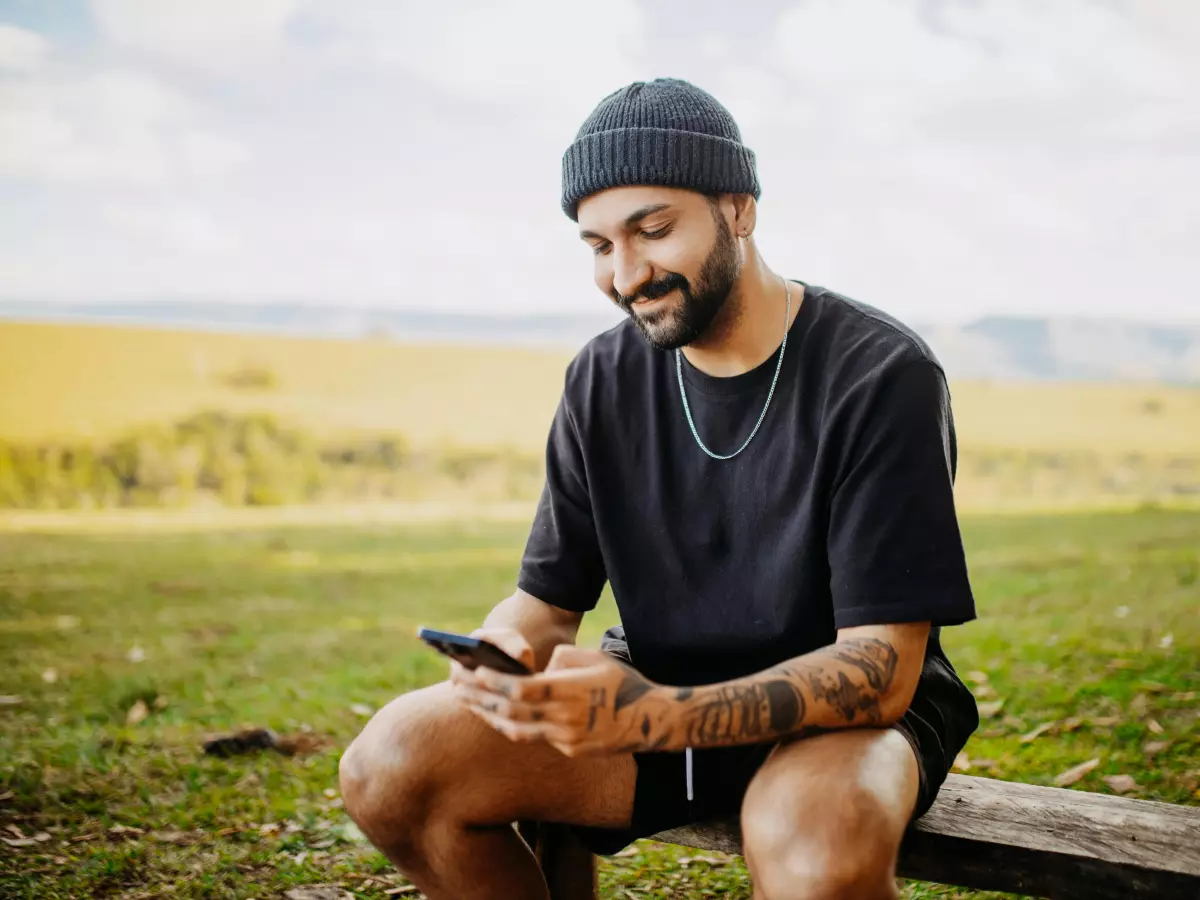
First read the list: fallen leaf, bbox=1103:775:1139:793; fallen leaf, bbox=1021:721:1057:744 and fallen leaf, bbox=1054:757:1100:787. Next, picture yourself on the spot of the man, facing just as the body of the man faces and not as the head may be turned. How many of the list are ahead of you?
0

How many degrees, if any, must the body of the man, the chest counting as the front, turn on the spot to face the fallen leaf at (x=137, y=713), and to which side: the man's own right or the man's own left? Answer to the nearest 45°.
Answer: approximately 90° to the man's own right

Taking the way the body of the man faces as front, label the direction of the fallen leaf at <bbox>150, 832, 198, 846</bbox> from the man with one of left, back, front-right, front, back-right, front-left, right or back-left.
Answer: right

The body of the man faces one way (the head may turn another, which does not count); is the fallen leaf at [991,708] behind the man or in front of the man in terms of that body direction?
behind

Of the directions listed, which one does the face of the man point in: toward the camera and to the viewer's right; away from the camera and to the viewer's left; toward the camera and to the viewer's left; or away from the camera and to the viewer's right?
toward the camera and to the viewer's left

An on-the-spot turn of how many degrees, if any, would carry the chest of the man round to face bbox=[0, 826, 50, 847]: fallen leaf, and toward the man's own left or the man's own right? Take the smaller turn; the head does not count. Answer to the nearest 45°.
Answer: approximately 90° to the man's own right

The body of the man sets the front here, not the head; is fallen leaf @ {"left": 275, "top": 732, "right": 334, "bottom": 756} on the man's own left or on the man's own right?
on the man's own right

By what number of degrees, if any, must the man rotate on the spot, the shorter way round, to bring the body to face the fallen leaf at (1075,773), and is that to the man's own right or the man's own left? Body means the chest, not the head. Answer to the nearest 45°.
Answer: approximately 180°

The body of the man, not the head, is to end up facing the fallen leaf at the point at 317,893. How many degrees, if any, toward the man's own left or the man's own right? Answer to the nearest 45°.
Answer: approximately 90° to the man's own right

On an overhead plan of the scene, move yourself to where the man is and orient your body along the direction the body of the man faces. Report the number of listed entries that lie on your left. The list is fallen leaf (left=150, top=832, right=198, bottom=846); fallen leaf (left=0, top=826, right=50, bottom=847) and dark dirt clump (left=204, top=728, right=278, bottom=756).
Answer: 0

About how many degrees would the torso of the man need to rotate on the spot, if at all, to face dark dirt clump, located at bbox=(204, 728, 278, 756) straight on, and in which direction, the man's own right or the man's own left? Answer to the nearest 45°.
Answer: approximately 90° to the man's own right

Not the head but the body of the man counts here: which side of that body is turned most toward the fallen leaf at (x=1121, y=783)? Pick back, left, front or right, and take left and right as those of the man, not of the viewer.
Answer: back

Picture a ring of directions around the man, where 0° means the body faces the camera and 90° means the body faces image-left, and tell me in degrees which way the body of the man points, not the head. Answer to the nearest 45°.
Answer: approximately 45°
